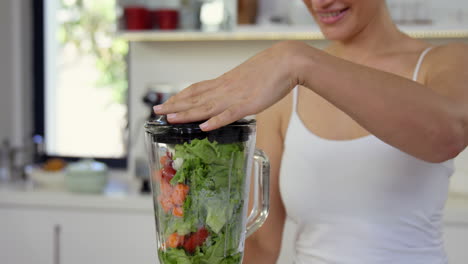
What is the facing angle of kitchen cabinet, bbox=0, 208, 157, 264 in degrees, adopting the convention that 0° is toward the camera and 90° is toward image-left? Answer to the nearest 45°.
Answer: approximately 0°

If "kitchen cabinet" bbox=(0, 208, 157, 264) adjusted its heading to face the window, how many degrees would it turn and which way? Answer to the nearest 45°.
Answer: approximately 180°

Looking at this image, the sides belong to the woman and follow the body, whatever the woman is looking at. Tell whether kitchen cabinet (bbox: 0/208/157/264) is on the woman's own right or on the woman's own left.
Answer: on the woman's own right

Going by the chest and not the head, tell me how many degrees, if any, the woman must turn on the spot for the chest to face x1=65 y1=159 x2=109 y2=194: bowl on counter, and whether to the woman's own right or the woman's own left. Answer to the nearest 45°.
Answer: approximately 90° to the woman's own right

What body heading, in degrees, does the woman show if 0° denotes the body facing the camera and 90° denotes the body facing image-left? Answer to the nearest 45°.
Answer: approximately 45°

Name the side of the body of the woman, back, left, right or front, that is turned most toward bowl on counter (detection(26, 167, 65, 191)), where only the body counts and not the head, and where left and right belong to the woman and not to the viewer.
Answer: right
